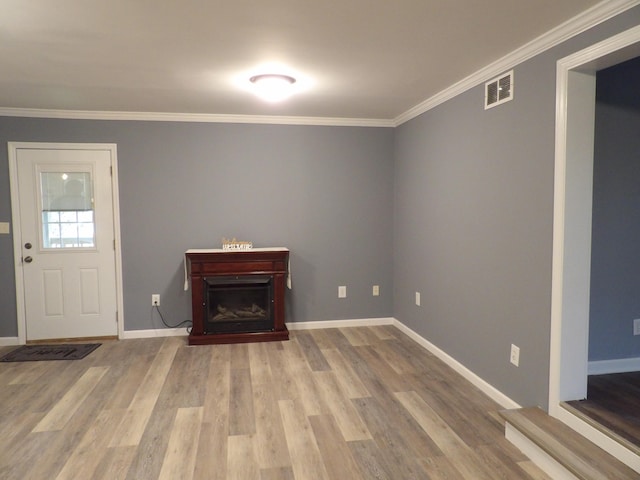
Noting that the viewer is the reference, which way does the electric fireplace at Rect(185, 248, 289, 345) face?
facing the viewer

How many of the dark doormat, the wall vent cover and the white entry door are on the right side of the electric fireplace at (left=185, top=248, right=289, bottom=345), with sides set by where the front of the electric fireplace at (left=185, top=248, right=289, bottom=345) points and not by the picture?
2

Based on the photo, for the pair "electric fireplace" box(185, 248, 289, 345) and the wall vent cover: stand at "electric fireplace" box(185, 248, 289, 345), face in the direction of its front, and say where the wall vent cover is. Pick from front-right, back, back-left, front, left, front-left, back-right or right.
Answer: front-left

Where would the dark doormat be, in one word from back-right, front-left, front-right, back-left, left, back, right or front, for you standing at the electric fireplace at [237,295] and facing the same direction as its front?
right

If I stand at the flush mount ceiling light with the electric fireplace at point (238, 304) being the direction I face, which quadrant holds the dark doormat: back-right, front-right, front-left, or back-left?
front-left

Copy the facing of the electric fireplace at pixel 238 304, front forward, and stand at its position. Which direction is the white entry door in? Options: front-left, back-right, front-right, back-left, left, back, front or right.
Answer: right

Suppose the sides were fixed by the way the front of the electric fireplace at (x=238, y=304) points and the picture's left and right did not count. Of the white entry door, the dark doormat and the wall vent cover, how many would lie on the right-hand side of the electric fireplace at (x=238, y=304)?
2

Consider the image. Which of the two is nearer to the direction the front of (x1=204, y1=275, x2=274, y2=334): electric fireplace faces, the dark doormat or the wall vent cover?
the wall vent cover

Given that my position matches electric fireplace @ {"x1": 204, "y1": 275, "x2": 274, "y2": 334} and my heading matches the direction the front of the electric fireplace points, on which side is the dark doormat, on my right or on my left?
on my right

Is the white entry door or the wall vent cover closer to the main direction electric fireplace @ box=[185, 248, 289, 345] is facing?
the wall vent cover

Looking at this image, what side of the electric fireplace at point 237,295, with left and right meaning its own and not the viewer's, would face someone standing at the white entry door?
right

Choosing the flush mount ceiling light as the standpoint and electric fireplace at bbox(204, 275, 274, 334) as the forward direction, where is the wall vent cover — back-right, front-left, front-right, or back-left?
back-right
